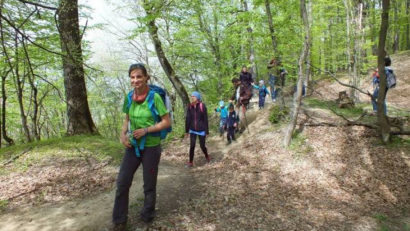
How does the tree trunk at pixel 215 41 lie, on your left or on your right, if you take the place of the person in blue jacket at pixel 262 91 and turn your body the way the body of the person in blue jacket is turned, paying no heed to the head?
on your right

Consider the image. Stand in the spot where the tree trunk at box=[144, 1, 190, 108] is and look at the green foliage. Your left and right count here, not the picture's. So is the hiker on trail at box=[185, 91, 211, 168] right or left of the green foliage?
right

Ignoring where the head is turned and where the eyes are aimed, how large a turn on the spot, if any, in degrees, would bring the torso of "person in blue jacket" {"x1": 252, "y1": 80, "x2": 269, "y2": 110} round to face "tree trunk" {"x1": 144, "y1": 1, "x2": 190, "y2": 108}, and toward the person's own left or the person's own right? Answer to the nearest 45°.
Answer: approximately 45° to the person's own right

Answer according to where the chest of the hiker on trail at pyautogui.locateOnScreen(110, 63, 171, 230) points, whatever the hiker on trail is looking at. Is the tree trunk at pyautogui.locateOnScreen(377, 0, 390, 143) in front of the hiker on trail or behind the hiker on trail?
behind

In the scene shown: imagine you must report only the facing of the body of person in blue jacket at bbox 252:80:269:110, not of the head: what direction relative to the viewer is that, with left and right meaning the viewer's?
facing the viewer and to the left of the viewer

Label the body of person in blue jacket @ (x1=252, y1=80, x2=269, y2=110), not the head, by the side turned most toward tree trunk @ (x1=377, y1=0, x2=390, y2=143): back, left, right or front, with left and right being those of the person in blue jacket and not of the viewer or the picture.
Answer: left

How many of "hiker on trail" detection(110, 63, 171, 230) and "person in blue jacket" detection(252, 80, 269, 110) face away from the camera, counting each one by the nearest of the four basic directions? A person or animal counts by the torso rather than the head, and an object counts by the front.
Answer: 0

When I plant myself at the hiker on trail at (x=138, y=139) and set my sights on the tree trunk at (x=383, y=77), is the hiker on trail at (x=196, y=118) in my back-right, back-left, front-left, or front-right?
front-left

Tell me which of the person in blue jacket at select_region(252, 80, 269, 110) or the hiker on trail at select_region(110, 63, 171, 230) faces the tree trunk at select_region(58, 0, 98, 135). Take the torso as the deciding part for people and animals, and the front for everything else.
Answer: the person in blue jacket

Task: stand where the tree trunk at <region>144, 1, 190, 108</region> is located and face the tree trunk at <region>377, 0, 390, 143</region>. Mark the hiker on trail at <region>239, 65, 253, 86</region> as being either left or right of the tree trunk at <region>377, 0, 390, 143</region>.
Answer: left

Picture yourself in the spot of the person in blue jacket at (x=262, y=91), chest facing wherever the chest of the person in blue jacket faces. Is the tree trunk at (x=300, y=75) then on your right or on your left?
on your left
